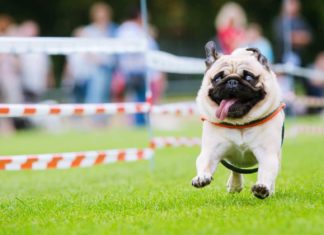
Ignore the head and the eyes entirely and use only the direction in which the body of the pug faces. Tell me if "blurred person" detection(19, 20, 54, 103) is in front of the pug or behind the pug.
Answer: behind

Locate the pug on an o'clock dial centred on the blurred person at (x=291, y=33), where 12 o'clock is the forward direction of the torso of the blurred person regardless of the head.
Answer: The pug is roughly at 12 o'clock from the blurred person.

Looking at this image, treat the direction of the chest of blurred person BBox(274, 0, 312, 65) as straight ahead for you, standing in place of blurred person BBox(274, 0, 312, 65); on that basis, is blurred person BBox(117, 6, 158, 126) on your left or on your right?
on your right

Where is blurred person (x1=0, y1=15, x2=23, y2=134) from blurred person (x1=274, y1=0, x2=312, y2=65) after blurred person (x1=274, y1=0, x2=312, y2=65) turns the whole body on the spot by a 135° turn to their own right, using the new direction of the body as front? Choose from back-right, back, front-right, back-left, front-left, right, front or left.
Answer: front-left

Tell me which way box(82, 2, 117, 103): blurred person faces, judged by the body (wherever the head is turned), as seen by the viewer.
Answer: toward the camera

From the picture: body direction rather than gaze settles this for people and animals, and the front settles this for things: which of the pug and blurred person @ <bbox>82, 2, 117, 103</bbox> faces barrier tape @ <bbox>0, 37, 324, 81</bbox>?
the blurred person

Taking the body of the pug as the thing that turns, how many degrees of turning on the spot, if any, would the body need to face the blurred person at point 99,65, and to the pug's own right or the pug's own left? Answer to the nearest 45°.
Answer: approximately 180°

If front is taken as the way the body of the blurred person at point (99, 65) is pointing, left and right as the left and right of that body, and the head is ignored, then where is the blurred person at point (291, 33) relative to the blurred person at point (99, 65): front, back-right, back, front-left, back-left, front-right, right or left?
left

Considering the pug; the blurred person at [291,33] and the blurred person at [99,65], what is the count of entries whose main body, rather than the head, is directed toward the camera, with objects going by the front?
3

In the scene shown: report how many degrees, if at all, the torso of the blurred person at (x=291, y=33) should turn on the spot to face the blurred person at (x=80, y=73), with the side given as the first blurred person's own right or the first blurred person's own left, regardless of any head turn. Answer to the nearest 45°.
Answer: approximately 90° to the first blurred person's own right

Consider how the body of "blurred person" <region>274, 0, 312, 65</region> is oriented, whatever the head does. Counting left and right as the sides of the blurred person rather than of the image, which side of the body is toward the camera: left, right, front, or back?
front

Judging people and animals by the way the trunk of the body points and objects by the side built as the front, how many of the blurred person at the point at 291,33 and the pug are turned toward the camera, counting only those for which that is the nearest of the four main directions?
2
